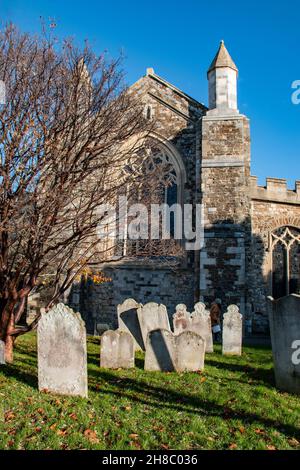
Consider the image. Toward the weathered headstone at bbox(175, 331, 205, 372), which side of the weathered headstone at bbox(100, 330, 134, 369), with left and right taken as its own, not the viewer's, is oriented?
left

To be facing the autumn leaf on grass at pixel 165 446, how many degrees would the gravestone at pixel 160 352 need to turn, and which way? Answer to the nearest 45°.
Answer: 0° — it already faces it

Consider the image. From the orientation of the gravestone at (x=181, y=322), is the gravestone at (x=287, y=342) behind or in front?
in front

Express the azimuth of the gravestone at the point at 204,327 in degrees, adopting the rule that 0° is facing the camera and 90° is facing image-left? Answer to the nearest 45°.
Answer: approximately 0°
